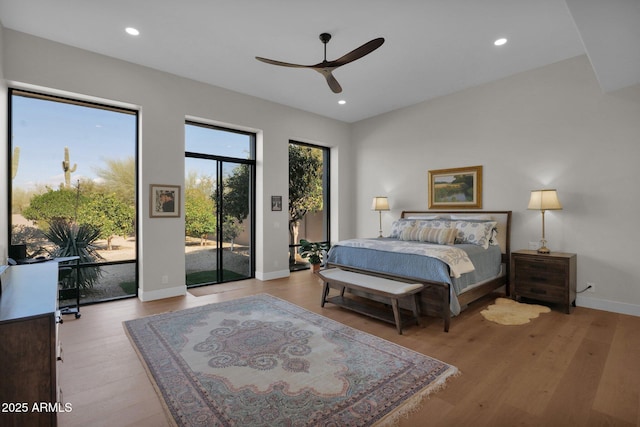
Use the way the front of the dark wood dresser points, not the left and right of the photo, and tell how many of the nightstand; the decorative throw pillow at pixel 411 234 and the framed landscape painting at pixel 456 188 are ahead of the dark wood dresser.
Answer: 3

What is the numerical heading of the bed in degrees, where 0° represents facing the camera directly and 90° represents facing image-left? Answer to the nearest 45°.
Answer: approximately 45°

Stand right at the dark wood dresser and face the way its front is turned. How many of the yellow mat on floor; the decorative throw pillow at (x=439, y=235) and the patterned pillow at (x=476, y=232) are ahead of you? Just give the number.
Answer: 3

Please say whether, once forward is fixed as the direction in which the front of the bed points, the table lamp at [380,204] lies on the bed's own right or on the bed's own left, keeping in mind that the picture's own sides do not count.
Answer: on the bed's own right

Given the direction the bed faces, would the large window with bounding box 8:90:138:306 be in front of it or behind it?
in front

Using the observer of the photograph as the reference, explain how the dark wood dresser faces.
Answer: facing to the right of the viewer

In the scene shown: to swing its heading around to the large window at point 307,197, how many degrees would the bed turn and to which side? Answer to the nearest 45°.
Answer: approximately 90° to its right

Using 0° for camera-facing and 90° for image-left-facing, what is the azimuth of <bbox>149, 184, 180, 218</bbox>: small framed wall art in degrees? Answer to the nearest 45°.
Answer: approximately 0°

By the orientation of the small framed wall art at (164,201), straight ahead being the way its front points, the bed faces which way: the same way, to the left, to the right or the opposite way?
to the right

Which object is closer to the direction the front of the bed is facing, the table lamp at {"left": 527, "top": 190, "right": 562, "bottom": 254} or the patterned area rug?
the patterned area rug

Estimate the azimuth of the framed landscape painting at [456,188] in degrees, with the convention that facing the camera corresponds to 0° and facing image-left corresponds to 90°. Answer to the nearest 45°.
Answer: approximately 45°

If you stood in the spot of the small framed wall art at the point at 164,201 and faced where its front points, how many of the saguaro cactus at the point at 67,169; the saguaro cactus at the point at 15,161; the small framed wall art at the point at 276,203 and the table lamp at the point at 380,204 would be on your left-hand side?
2
